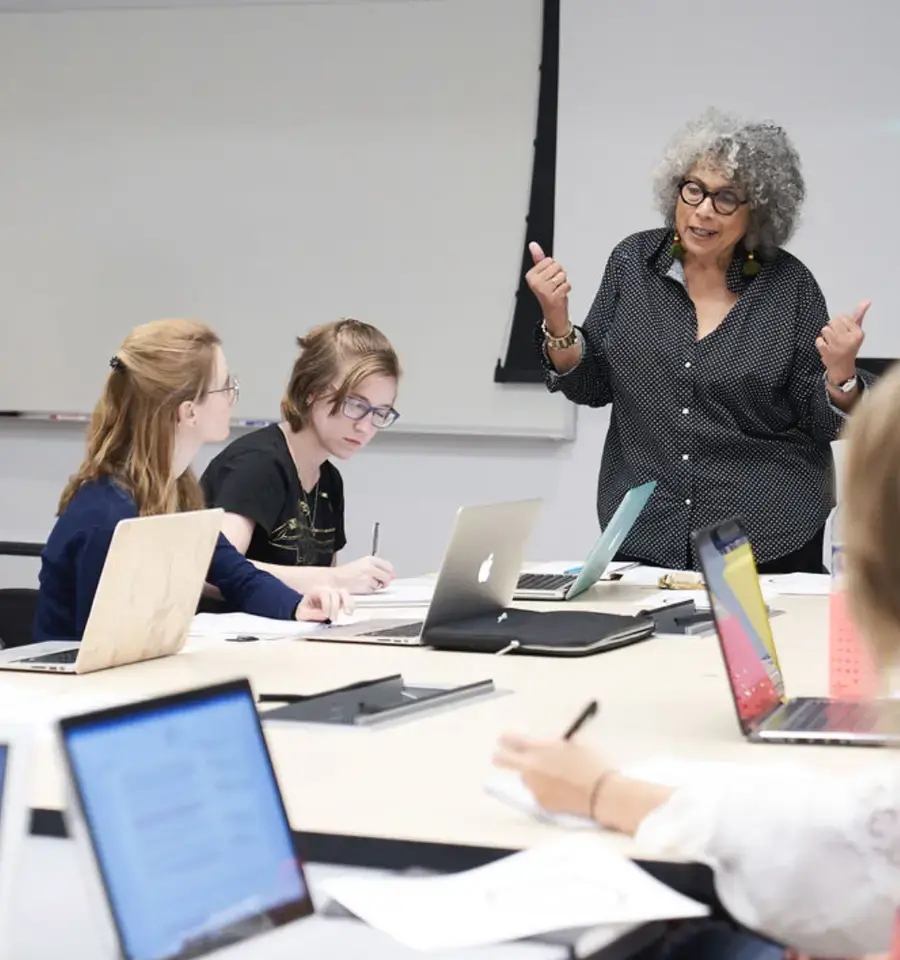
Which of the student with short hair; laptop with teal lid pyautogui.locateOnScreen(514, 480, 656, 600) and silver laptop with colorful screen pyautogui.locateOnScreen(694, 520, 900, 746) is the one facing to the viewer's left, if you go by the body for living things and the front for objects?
laptop with teal lid pyautogui.locateOnScreen(514, 480, 656, 600)

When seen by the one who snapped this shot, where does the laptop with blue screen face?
facing the viewer and to the right of the viewer

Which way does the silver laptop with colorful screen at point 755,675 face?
to the viewer's right

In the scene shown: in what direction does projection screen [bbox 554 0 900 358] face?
toward the camera

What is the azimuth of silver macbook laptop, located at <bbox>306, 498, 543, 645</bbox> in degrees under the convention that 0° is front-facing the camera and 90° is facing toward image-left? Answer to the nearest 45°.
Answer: approximately 135°

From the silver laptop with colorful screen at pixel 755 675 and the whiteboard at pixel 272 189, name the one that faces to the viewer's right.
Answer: the silver laptop with colorful screen

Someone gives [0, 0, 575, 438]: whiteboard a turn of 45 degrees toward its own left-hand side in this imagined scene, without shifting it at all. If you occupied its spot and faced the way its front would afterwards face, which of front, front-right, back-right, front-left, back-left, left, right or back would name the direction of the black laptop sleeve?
front-right

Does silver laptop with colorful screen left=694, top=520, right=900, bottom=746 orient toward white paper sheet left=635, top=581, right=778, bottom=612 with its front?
no

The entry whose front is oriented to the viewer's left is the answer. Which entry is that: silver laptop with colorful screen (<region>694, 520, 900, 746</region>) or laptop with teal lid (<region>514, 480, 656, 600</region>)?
laptop with teal lid (<region>514, 480, 656, 600</region>)

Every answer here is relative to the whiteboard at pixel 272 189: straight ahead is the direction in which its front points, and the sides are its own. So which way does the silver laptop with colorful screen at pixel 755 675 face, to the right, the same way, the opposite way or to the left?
to the left

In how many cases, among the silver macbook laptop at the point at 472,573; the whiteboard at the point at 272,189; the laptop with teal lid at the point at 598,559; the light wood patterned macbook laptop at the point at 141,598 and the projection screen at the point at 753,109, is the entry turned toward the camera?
2

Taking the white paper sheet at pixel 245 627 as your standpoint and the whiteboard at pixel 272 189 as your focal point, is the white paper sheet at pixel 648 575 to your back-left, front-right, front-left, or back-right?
front-right

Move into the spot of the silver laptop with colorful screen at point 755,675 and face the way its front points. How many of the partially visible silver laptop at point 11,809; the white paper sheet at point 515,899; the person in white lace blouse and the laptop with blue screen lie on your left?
0

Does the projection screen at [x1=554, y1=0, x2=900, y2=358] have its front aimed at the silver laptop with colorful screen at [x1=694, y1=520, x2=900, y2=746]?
yes

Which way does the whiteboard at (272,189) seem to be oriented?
toward the camera

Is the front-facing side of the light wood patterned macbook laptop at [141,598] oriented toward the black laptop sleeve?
no

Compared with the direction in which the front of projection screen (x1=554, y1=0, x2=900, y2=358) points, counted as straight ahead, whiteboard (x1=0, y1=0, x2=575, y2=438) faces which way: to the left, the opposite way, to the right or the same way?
the same way

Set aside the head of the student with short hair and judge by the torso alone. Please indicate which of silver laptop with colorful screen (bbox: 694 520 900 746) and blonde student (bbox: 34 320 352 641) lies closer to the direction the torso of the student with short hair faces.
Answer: the silver laptop with colorful screen

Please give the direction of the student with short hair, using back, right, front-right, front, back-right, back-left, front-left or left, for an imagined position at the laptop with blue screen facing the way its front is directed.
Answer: back-left

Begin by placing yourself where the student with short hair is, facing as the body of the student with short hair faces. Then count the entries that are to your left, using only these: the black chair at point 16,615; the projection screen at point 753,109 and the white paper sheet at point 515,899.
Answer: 1

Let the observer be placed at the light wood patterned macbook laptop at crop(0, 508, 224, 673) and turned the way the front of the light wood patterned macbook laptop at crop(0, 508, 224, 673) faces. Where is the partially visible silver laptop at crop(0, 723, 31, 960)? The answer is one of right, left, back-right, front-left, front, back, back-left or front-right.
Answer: back-left

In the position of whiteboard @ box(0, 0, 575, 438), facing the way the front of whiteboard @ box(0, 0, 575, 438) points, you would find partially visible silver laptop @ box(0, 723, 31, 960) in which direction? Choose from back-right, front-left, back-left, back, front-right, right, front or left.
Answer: front
